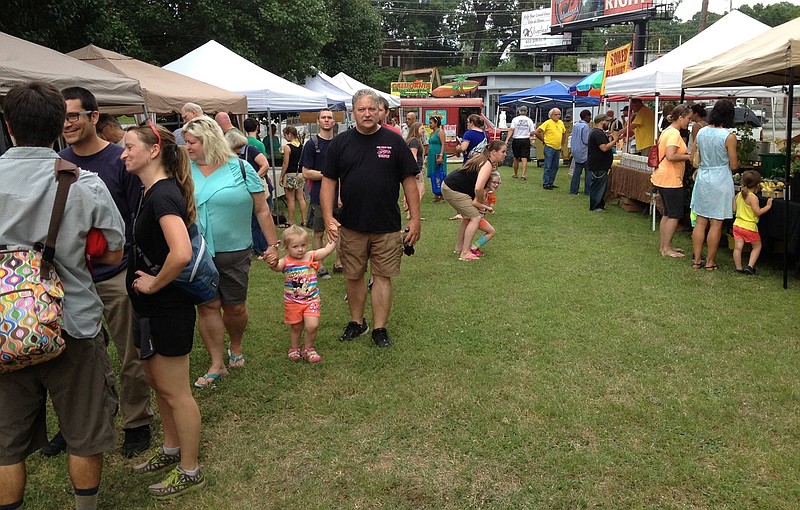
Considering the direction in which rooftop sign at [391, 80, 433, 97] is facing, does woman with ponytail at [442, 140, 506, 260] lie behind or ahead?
ahead

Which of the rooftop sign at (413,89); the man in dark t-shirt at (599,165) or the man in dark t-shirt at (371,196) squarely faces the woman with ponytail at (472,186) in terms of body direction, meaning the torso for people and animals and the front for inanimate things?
the rooftop sign

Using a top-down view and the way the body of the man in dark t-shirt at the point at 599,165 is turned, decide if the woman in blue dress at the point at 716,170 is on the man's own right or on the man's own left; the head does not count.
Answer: on the man's own right

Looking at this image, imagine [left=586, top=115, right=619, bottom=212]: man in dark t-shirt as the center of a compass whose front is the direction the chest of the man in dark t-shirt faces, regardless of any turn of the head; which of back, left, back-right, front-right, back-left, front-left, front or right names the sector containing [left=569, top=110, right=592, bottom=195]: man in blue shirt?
left

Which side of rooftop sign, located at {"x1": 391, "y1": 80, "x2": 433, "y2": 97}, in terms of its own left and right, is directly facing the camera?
front

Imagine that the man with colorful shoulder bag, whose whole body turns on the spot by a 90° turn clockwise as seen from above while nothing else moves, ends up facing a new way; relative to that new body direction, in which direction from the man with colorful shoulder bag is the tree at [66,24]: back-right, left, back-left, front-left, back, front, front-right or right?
left

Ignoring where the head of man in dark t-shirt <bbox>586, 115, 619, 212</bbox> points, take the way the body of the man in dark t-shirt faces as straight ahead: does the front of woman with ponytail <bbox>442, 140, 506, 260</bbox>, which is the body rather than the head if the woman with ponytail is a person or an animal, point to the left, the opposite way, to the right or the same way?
the same way

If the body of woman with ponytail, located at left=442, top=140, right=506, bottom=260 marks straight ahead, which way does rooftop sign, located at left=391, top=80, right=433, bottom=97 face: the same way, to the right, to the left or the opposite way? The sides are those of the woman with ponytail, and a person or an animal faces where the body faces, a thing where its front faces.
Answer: to the right

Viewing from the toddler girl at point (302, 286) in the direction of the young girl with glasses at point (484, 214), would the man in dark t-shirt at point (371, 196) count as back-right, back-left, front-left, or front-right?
front-right

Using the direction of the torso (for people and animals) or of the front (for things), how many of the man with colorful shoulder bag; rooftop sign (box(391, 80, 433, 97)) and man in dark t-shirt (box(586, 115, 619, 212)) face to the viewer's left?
0

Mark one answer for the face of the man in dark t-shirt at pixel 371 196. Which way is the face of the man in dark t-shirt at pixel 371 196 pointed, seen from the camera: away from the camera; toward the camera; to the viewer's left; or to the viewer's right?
toward the camera

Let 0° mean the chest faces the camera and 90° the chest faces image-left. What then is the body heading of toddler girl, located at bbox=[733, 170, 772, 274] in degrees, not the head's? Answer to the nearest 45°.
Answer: approximately 225°

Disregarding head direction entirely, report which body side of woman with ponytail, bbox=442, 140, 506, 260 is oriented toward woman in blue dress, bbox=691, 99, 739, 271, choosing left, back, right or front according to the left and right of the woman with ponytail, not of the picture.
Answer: front

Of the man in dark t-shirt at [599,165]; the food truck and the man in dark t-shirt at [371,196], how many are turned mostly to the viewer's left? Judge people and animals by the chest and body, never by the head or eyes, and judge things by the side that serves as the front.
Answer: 0
